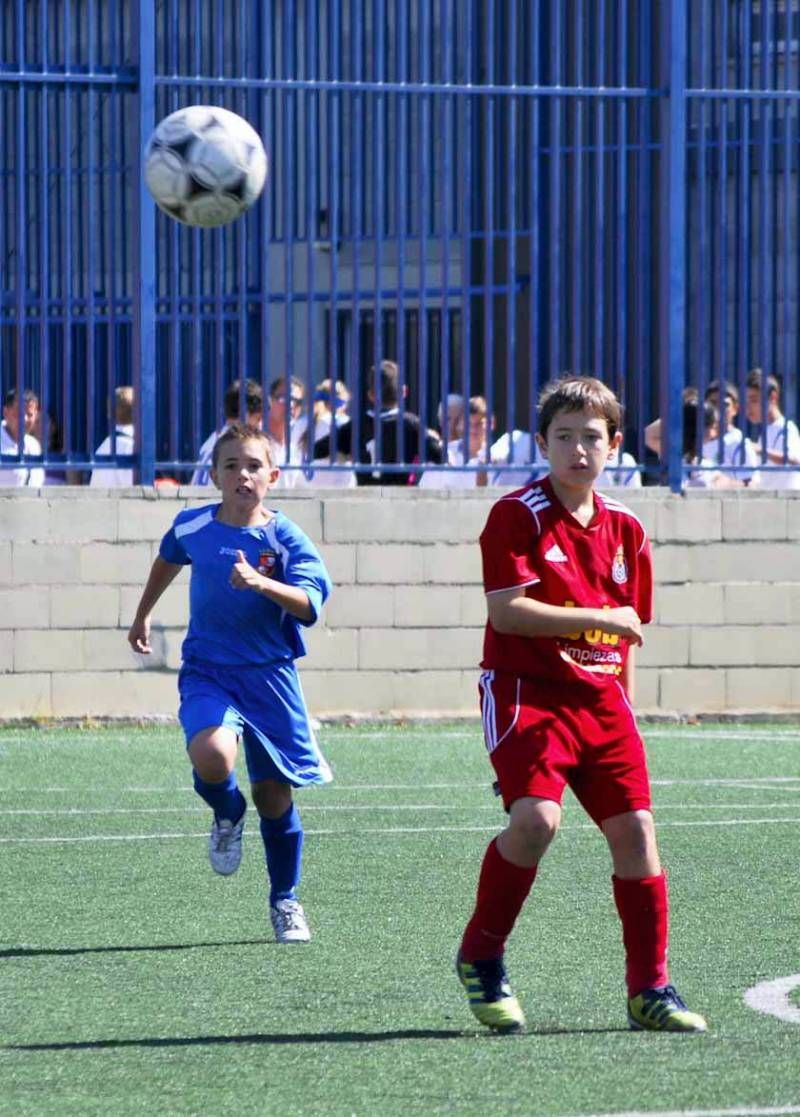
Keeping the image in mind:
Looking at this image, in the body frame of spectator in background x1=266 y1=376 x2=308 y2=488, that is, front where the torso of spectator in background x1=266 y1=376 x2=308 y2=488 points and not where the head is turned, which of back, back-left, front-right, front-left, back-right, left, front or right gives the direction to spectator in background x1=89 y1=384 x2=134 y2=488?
right

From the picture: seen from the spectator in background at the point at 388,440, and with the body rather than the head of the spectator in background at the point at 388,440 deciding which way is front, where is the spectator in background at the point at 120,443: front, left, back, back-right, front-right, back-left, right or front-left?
left

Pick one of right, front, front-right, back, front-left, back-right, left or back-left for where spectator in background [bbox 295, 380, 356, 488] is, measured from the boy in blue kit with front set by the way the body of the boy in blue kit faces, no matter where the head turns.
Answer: back

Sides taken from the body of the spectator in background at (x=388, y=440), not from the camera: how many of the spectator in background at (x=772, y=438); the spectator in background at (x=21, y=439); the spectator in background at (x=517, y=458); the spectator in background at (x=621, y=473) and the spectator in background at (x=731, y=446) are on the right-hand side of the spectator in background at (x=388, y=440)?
4

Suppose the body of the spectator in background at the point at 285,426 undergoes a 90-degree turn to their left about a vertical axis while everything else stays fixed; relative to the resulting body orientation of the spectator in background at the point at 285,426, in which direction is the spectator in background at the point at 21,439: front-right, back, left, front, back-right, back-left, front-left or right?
back

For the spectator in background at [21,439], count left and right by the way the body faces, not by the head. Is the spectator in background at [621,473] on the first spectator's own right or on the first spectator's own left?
on the first spectator's own left

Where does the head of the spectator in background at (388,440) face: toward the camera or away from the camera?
away from the camera

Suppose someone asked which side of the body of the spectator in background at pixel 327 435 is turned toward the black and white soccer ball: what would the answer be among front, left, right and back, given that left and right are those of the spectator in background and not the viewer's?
front

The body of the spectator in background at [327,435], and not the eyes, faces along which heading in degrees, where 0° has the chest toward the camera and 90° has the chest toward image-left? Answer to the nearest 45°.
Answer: approximately 0°

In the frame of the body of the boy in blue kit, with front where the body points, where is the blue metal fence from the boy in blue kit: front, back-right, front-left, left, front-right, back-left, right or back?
back

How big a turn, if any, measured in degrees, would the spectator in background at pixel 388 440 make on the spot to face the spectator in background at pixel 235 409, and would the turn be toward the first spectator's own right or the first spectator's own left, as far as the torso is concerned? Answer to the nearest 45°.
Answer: approximately 90° to the first spectator's own left

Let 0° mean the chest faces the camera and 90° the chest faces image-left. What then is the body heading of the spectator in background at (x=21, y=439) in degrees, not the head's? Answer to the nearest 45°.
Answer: approximately 0°
